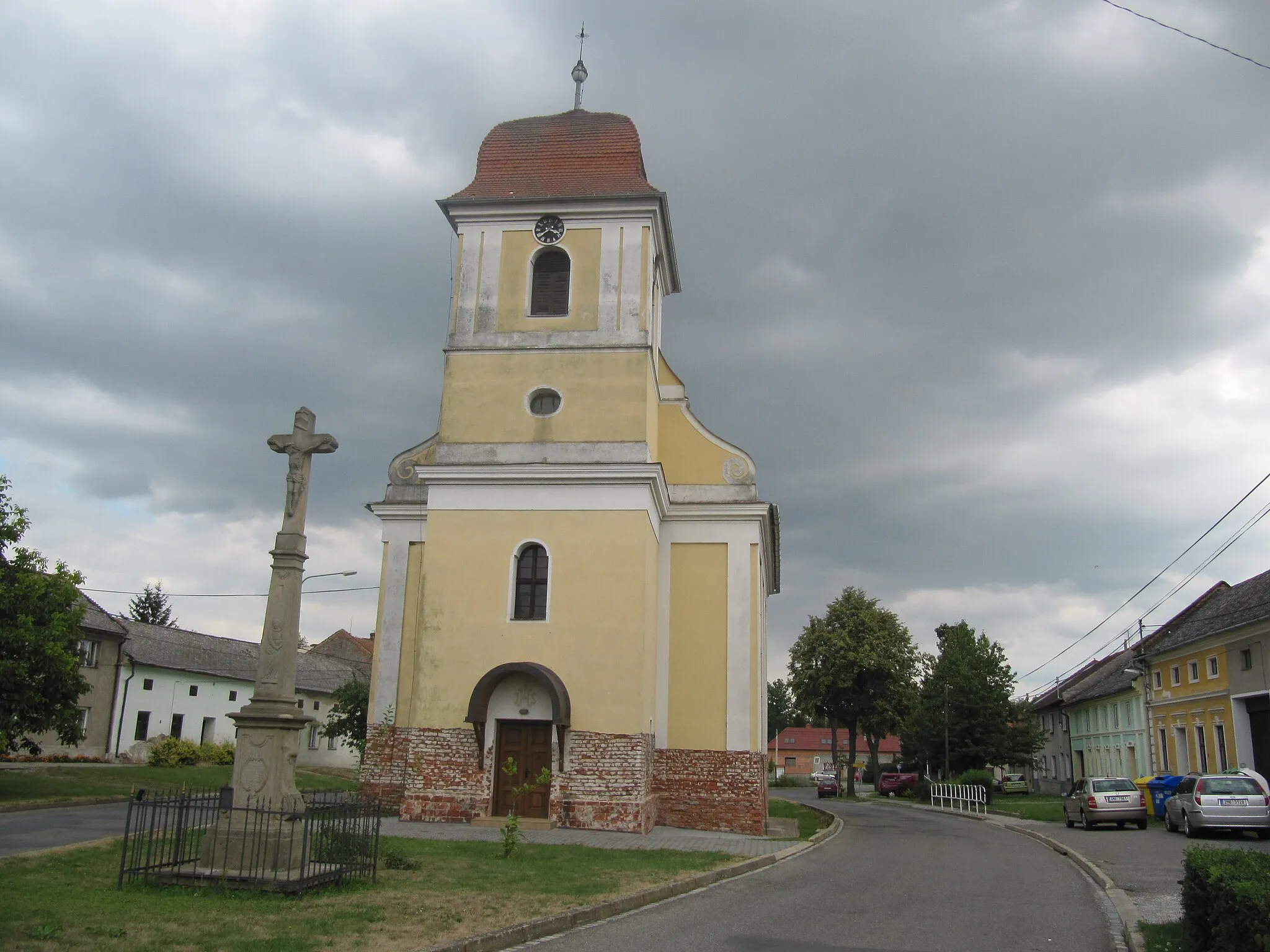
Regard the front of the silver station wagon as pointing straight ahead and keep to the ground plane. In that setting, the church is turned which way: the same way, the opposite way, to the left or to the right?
the opposite way

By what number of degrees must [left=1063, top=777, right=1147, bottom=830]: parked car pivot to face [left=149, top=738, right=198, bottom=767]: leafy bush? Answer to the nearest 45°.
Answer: approximately 45° to its left

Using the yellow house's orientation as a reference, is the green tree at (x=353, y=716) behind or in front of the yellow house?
in front

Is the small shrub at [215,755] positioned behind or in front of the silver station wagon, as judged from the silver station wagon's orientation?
in front

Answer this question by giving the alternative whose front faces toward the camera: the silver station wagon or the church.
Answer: the church

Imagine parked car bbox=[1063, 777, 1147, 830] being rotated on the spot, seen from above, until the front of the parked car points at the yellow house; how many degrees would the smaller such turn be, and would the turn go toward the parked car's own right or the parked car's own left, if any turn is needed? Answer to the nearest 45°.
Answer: approximately 45° to the parked car's own right

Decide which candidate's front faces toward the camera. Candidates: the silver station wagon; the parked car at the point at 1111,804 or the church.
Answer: the church

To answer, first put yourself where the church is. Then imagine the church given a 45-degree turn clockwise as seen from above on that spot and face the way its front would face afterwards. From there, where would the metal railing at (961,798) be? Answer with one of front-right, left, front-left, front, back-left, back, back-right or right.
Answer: back

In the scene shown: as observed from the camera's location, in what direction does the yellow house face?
facing the viewer and to the left of the viewer

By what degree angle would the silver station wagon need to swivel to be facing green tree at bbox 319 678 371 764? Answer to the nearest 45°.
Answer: approximately 45° to its left

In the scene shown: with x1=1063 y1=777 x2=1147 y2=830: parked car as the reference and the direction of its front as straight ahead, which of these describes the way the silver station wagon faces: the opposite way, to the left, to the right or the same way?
the same way

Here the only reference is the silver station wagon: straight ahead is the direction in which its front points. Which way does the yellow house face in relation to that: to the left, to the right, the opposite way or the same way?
to the left

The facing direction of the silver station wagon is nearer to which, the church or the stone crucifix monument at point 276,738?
the church

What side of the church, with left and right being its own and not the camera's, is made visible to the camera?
front

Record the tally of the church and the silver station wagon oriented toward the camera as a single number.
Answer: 1

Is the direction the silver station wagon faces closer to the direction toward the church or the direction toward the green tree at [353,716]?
the green tree

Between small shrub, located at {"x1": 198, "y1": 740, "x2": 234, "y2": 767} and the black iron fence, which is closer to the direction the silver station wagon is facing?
the small shrub

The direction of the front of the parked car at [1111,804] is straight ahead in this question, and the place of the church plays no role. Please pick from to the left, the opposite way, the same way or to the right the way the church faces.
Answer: the opposite way

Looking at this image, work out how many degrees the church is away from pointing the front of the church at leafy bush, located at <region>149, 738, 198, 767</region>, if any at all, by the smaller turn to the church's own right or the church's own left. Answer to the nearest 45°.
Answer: approximately 135° to the church's own right

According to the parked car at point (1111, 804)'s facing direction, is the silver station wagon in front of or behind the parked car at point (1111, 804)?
behind

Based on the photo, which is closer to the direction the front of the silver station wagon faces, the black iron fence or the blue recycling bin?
the blue recycling bin

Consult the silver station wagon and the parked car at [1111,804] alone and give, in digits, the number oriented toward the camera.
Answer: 0
